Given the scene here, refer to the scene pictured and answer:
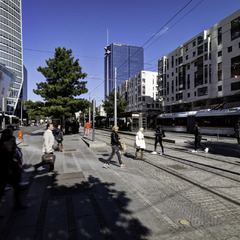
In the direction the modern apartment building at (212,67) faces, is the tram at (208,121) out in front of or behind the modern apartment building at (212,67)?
in front

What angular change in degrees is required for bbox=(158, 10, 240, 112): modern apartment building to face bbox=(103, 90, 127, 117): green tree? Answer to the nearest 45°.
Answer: approximately 45° to its right

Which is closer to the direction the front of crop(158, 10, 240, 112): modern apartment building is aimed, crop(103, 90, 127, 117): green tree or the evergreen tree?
the evergreen tree

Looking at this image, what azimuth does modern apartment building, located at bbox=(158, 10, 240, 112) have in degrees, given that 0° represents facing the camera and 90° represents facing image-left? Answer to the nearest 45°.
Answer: approximately 45°

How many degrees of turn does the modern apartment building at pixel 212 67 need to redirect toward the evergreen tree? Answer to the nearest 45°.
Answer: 0° — it already faces it

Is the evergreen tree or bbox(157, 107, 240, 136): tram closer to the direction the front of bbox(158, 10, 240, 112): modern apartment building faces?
the evergreen tree

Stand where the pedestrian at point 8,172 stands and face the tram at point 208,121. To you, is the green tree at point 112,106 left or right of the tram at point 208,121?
left
